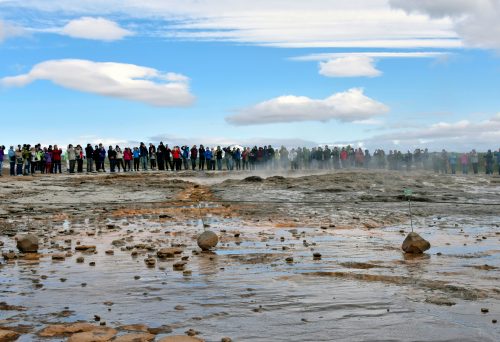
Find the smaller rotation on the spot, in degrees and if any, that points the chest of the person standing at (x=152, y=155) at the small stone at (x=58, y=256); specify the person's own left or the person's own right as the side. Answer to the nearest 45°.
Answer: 0° — they already face it

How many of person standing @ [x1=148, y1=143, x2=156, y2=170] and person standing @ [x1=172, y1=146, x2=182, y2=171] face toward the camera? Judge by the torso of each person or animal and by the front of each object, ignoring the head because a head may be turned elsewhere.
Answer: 2

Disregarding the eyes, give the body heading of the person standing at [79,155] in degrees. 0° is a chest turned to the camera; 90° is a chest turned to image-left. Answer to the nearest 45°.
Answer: approximately 0°

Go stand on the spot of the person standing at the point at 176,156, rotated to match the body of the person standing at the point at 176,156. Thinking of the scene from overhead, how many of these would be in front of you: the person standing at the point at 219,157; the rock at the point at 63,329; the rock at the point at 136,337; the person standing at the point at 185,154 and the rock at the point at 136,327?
3

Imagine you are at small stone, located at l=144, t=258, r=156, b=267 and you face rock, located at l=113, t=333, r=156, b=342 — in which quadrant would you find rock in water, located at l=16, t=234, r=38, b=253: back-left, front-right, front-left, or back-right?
back-right

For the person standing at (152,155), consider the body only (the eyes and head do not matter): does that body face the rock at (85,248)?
yes

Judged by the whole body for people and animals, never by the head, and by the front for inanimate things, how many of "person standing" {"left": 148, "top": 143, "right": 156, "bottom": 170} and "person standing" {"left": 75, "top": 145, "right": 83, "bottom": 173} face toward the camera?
2

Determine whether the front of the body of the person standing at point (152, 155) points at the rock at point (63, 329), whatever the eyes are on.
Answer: yes

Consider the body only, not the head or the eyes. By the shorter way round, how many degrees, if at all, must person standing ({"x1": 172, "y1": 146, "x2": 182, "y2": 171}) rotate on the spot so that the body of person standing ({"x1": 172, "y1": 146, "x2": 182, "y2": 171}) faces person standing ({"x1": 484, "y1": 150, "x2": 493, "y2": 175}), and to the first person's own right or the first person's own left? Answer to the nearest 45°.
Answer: approximately 90° to the first person's own left

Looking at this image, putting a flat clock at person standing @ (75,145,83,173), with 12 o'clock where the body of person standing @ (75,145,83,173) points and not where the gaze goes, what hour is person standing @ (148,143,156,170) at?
person standing @ (148,143,156,170) is roughly at 8 o'clock from person standing @ (75,145,83,173).
